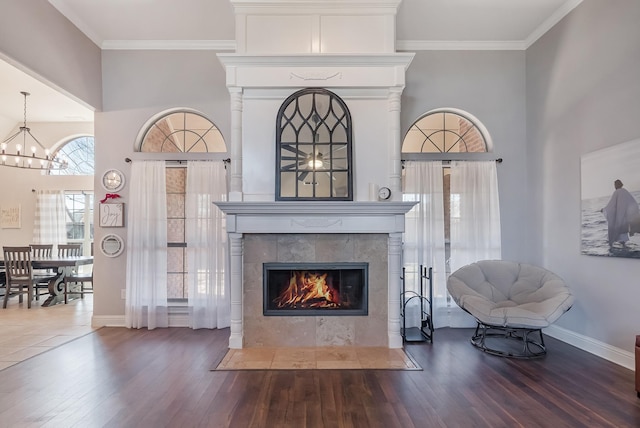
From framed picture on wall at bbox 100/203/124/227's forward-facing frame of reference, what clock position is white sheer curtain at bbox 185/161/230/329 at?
The white sheer curtain is roughly at 10 o'clock from the framed picture on wall.

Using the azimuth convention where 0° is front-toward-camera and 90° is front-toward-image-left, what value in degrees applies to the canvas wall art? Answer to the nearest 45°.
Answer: approximately 45°

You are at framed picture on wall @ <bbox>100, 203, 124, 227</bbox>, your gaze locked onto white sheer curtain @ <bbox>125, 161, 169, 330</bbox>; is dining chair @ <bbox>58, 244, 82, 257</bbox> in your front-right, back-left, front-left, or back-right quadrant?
back-left

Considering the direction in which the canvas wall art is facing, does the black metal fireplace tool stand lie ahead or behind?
ahead

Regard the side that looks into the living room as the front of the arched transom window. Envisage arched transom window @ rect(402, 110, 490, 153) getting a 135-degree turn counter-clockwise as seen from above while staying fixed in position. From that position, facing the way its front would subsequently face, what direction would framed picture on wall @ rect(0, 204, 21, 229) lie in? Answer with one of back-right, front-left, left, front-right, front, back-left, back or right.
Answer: back-left

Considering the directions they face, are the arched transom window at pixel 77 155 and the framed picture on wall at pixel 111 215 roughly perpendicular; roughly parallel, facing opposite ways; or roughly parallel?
roughly parallel

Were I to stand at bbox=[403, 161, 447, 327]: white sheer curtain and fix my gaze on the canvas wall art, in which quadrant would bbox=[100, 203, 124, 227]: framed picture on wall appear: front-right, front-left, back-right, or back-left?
back-right

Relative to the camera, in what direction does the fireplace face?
facing the viewer

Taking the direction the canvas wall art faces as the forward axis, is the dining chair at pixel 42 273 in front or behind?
in front

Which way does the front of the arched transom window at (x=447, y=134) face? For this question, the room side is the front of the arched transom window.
toward the camera

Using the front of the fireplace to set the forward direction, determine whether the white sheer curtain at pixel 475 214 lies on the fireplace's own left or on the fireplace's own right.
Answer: on the fireplace's own left
